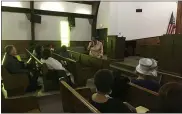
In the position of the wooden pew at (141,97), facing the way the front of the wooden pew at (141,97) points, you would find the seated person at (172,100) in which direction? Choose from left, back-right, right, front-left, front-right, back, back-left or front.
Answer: back-right

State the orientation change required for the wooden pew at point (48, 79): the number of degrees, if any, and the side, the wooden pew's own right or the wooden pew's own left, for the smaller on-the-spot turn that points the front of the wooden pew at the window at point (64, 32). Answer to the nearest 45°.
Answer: approximately 45° to the wooden pew's own left

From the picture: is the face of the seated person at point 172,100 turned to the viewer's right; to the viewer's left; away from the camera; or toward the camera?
away from the camera

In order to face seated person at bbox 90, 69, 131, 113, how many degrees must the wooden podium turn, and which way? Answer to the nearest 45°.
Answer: approximately 45° to its left

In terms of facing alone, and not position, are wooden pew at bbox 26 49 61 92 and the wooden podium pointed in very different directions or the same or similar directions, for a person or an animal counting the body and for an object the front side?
very different directions

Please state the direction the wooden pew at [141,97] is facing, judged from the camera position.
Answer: facing away from the viewer and to the right of the viewer

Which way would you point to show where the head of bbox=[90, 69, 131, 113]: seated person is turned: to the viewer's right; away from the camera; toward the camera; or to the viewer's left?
away from the camera

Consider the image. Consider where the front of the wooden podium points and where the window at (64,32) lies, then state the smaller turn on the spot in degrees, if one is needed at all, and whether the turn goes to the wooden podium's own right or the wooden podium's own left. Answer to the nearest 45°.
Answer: approximately 90° to the wooden podium's own right

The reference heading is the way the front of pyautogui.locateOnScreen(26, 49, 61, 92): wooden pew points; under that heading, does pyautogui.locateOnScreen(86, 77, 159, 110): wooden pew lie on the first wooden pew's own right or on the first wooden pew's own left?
on the first wooden pew's own right

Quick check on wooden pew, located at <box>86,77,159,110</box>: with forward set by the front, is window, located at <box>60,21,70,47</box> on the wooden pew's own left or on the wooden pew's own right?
on the wooden pew's own left
